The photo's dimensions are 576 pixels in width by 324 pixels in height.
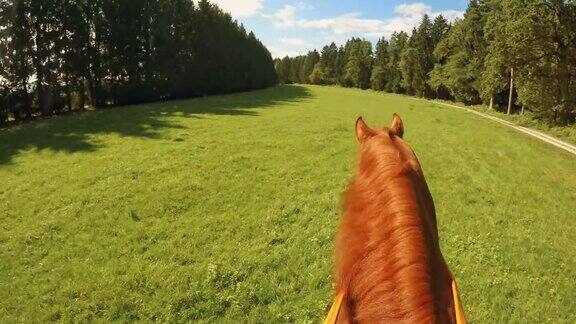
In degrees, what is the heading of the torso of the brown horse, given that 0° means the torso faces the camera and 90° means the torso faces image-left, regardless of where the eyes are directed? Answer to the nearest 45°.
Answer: approximately 180°

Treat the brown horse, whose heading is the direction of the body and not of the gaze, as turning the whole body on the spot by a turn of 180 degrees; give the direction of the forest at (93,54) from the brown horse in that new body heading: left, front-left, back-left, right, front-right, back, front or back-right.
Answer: back-right
